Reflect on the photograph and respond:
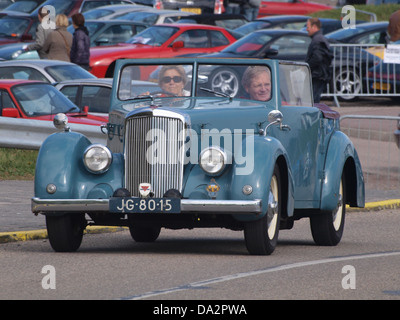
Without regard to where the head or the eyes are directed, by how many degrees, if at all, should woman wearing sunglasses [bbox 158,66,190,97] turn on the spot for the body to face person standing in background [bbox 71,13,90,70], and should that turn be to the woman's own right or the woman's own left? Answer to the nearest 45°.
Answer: approximately 180°

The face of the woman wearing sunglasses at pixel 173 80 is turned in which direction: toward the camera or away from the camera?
toward the camera

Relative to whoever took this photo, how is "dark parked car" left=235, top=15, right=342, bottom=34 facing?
facing the viewer and to the left of the viewer

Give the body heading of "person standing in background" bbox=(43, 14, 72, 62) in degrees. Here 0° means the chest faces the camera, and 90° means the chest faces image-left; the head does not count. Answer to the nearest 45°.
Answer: approximately 180°

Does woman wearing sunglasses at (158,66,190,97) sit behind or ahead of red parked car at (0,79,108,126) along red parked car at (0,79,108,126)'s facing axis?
ahead

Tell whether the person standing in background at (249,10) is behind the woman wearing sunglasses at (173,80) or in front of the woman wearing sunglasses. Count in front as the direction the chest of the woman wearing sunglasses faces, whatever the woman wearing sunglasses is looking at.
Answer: behind

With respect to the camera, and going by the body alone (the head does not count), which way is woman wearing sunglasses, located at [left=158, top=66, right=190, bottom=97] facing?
toward the camera

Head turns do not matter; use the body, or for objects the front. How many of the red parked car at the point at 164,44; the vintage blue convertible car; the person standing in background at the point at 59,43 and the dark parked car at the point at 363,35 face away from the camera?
1

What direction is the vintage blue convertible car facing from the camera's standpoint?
toward the camera

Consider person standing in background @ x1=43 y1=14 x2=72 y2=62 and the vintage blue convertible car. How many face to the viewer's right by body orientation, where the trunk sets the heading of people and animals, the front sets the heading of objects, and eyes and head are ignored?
0

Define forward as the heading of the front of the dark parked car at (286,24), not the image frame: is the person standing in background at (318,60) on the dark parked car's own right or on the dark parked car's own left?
on the dark parked car's own left

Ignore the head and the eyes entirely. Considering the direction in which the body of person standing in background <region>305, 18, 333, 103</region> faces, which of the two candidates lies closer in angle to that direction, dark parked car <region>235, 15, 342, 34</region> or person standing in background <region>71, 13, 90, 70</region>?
the person standing in background

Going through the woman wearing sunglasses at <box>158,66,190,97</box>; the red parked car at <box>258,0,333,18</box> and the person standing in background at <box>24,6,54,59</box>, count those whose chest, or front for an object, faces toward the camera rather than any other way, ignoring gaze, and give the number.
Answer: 1

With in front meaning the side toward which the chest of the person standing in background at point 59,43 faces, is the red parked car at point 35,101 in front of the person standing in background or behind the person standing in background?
behind

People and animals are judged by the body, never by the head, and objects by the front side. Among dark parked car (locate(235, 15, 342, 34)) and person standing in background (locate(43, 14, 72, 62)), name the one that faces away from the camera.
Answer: the person standing in background

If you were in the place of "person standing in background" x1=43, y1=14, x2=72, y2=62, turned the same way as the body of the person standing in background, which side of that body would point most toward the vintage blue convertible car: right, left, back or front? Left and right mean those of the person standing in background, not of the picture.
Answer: back
